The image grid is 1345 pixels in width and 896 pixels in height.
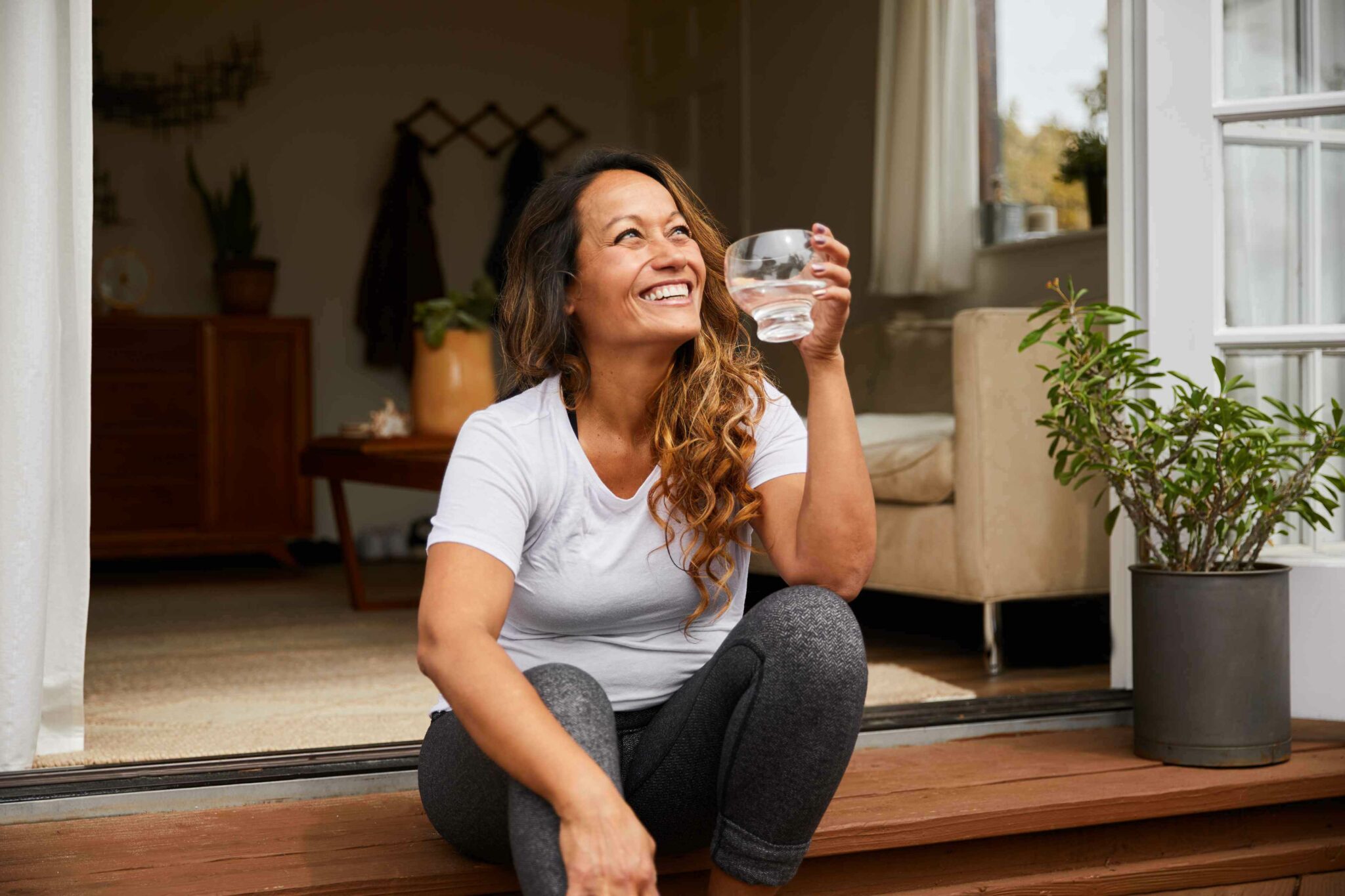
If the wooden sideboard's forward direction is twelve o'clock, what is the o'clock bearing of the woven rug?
The woven rug is roughly at 12 o'clock from the wooden sideboard.

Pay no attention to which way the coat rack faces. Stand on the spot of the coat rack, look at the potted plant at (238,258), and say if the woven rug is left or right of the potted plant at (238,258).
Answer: left

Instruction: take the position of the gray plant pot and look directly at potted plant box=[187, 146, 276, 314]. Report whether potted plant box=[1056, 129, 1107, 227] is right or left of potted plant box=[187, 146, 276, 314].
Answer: right

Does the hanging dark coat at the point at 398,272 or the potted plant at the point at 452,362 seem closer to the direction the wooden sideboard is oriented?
the potted plant

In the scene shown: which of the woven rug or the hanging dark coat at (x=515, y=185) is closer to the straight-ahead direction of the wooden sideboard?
the woven rug

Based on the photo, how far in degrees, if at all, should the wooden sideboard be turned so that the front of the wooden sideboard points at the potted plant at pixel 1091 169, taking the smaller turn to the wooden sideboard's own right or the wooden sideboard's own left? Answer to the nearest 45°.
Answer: approximately 45° to the wooden sideboard's own left

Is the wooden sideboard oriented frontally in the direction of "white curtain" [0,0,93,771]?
yes

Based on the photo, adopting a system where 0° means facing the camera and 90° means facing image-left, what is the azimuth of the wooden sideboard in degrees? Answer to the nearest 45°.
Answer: approximately 0°
